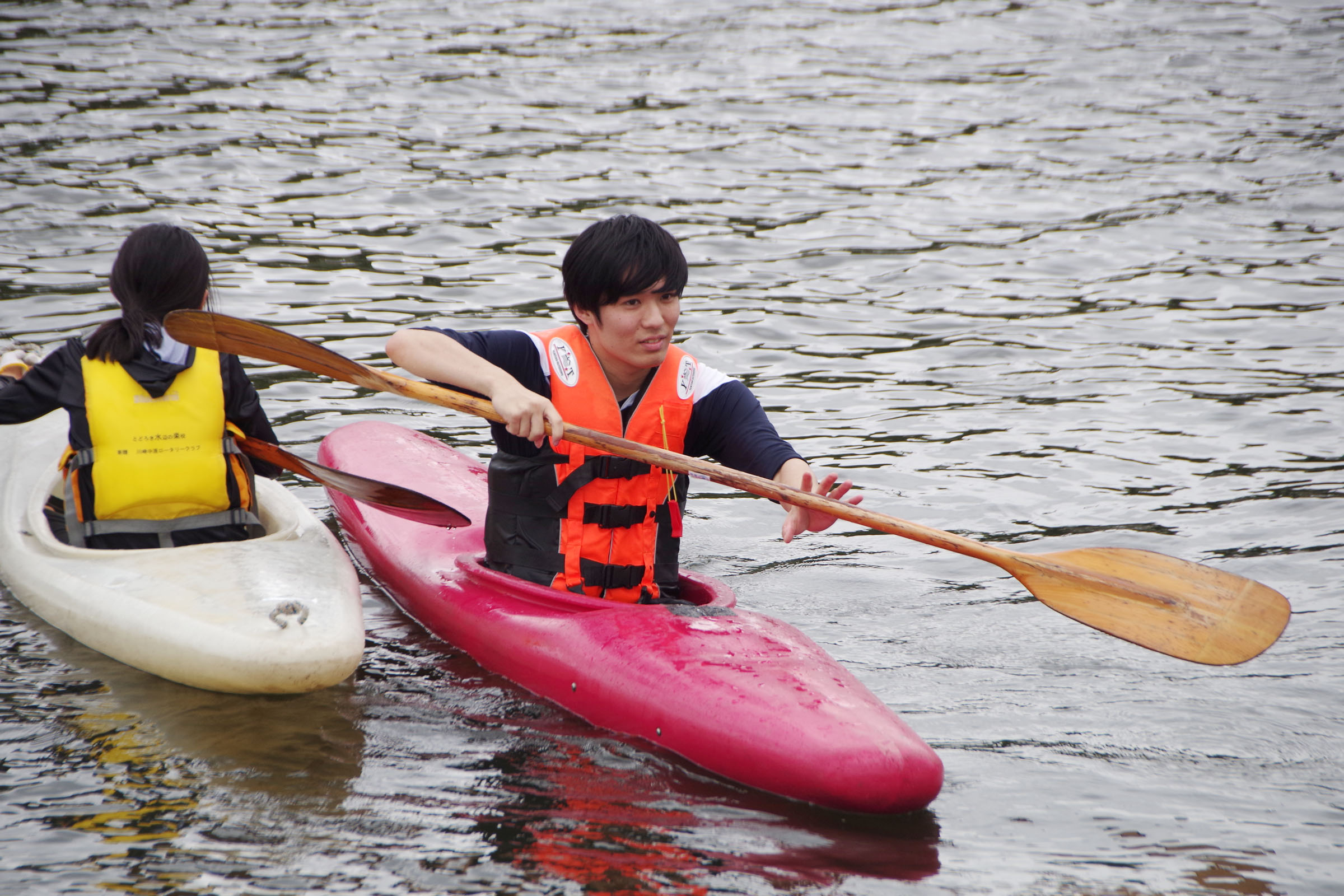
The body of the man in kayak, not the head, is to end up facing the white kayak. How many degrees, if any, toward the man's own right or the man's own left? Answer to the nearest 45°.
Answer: approximately 135° to the man's own right

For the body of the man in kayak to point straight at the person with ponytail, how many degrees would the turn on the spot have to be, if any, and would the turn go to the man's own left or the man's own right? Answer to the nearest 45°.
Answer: approximately 135° to the man's own right

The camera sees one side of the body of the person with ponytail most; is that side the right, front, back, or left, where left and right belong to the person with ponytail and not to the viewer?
back

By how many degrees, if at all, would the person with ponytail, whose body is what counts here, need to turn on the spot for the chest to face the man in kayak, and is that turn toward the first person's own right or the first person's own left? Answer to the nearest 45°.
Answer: approximately 135° to the first person's own right

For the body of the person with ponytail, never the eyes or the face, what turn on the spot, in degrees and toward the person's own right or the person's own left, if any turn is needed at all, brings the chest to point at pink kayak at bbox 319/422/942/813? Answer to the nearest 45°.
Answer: approximately 135° to the person's own right

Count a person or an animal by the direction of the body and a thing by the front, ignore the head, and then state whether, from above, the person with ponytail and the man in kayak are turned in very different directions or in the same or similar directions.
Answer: very different directions

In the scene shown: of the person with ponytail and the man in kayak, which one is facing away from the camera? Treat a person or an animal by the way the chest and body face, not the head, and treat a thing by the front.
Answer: the person with ponytail

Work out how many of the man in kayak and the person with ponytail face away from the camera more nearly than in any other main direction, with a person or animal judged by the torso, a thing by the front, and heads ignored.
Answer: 1

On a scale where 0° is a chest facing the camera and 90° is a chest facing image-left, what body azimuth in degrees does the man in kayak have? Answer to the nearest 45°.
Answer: approximately 315°

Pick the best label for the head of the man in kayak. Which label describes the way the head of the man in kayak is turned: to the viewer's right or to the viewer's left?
to the viewer's right
